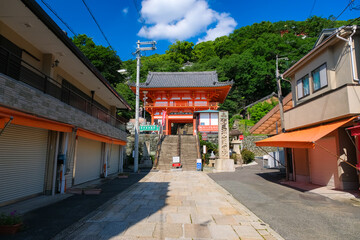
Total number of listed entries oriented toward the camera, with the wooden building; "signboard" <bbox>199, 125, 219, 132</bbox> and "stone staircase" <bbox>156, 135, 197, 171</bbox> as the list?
3

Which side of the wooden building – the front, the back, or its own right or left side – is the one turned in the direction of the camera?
front

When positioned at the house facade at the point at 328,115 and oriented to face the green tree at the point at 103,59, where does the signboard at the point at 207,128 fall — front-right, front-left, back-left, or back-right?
front-right

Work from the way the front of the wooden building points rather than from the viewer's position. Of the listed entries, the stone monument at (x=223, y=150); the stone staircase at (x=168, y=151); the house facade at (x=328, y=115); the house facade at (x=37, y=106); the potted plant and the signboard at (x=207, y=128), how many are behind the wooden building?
0

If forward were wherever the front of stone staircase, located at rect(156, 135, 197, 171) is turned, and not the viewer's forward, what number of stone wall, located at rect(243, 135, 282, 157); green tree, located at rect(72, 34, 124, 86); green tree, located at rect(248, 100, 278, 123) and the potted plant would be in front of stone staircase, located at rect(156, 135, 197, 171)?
1

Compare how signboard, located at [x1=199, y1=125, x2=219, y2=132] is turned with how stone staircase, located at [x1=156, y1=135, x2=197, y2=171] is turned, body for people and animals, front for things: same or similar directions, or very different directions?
same or similar directions

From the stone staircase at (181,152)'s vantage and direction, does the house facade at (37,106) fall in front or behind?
in front

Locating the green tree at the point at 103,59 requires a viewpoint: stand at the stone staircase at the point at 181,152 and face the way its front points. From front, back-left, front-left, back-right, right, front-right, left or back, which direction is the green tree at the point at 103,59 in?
back-right

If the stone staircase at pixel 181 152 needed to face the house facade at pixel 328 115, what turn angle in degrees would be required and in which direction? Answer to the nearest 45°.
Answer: approximately 45° to its left

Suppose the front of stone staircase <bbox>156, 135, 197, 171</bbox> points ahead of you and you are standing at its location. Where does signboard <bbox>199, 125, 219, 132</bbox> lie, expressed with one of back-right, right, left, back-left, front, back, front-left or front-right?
back-left

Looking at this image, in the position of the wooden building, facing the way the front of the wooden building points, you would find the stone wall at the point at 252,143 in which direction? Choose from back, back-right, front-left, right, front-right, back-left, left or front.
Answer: left

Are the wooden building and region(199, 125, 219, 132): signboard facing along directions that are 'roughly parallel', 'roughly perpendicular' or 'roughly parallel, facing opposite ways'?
roughly parallel

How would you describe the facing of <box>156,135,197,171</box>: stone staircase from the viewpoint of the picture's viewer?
facing the viewer

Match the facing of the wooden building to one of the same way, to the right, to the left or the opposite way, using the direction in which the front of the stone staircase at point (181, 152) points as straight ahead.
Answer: the same way

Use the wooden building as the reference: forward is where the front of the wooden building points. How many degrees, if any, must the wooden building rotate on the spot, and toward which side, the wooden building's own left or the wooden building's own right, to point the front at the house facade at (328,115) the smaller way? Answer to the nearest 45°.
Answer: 0° — it already faces it

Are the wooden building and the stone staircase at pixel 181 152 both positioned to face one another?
no

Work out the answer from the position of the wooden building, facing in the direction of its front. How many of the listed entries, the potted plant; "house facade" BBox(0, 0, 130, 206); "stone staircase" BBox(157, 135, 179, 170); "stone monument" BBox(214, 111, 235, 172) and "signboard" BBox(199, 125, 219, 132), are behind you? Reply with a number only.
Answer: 0
